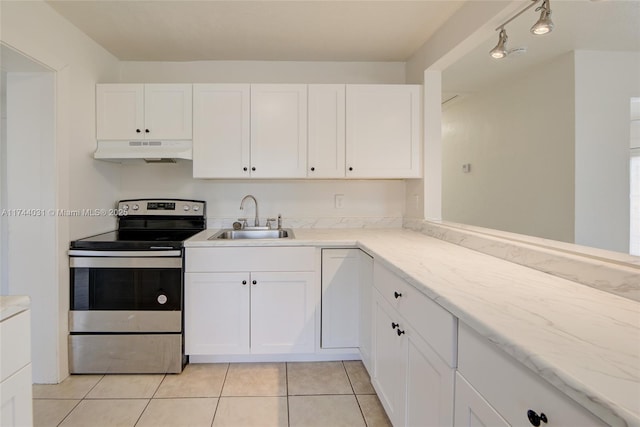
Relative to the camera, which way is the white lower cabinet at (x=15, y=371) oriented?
to the viewer's right

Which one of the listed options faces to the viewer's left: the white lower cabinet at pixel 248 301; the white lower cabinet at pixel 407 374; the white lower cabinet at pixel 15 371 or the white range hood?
the white lower cabinet at pixel 407 374

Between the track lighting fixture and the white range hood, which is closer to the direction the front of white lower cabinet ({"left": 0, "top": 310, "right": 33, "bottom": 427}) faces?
the track lighting fixture

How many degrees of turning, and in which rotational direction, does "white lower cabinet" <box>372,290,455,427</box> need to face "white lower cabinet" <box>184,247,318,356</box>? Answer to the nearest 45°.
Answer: approximately 45° to its right

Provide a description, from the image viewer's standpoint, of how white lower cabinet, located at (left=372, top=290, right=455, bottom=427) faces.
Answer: facing to the left of the viewer

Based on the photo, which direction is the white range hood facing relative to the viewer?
toward the camera

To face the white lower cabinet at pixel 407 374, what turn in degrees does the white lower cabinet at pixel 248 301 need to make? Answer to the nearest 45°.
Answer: approximately 45° to its left

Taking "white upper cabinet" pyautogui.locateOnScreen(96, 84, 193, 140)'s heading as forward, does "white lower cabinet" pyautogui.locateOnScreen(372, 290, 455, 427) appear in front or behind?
in front

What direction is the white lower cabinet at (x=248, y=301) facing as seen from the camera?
toward the camera

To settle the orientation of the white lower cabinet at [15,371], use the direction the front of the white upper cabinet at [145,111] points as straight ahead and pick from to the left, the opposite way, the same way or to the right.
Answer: to the left

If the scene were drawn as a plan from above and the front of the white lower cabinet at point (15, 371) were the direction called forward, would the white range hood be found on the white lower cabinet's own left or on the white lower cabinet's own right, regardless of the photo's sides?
on the white lower cabinet's own left

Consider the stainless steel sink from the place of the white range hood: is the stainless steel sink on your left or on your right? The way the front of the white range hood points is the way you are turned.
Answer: on your left
